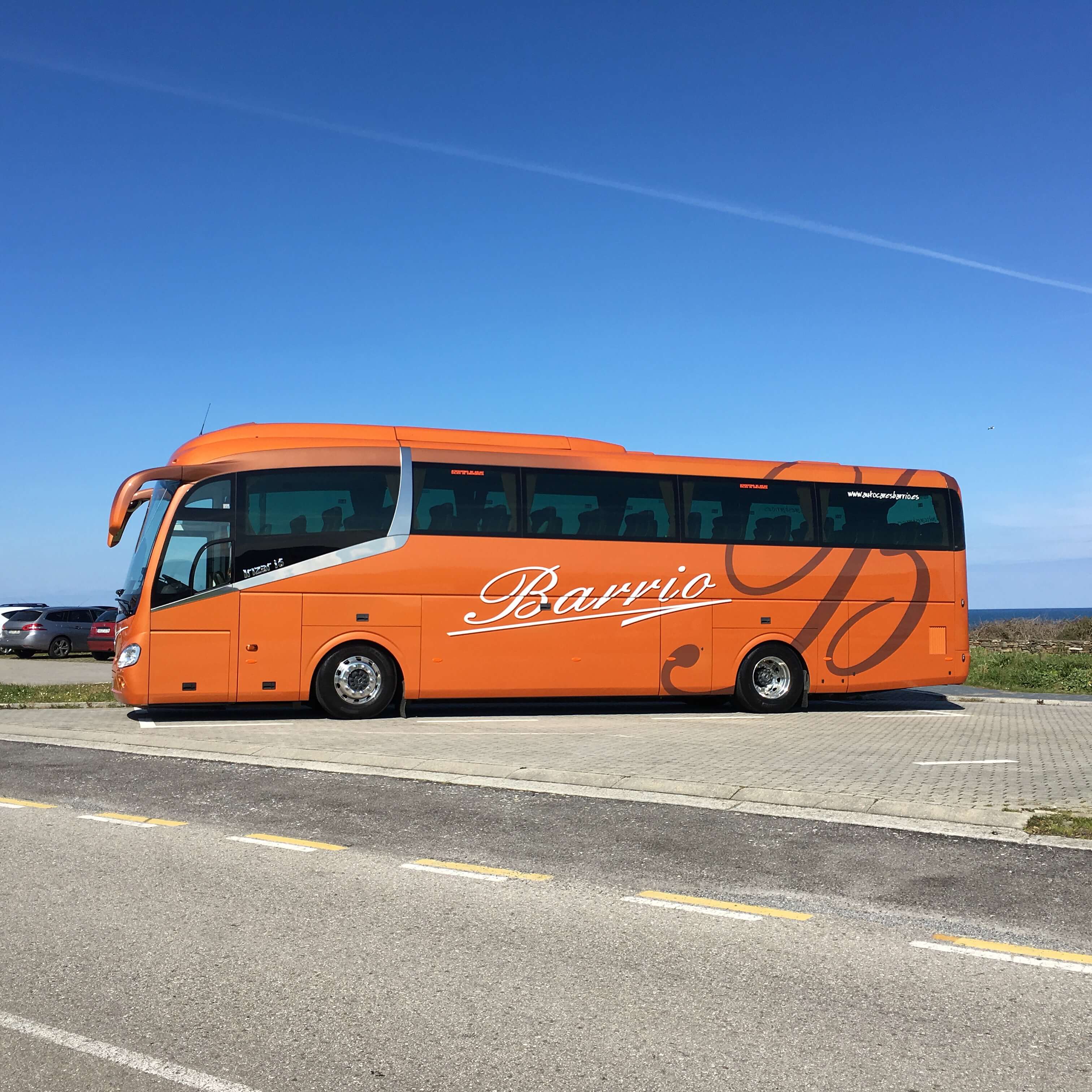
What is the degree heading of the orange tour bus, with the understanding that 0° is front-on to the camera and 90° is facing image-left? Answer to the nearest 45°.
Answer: approximately 90°

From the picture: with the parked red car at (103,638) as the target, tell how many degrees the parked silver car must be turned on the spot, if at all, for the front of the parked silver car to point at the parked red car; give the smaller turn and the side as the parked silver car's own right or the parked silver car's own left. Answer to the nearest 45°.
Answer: approximately 90° to the parked silver car's own right

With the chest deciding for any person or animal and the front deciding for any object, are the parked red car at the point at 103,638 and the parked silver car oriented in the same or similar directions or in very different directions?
same or similar directions

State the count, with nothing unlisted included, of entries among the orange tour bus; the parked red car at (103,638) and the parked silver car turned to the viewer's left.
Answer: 1

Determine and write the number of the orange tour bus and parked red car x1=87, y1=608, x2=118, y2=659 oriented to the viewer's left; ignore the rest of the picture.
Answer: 1

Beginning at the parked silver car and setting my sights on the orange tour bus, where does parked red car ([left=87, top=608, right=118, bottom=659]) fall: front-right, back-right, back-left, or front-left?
front-left

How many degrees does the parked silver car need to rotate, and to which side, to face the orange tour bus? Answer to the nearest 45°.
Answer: approximately 135° to its right

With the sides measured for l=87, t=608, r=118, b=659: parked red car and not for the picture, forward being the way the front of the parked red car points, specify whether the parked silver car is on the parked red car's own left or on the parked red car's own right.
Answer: on the parked red car's own left

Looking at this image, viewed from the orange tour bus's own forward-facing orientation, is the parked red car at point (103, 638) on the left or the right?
on its right

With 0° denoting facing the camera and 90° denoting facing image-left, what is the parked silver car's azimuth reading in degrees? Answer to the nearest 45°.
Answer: approximately 225°

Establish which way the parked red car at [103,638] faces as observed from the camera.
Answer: facing away from the viewer and to the right of the viewer

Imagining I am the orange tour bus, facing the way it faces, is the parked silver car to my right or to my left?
on my right

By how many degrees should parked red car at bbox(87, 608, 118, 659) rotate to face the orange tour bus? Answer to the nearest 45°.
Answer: approximately 135° to its right

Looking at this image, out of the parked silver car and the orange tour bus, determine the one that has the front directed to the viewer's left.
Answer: the orange tour bus

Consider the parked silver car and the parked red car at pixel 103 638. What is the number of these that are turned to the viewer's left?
0
